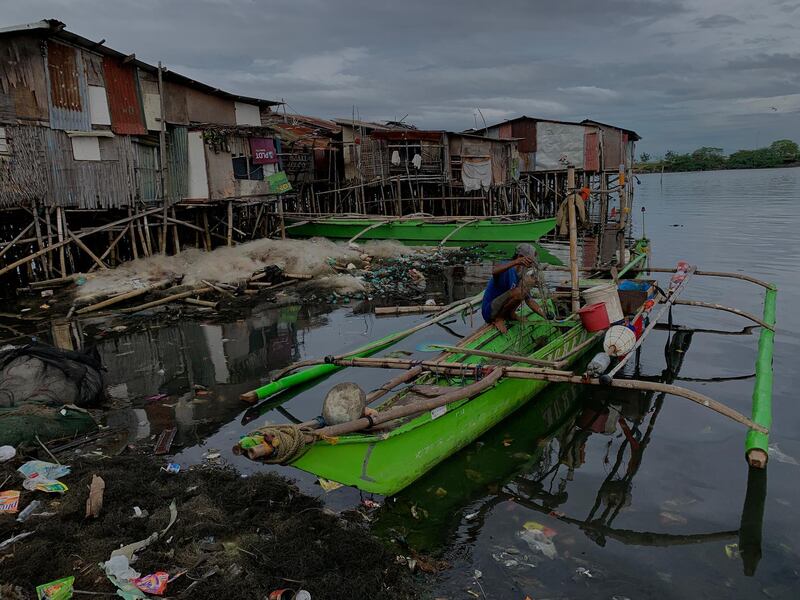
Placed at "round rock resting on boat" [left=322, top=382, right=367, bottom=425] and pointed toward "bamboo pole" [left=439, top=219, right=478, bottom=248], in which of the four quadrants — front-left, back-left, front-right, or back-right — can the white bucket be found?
front-right

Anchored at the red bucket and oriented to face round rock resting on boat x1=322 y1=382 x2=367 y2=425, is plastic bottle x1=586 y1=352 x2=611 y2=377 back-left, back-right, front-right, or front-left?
front-left

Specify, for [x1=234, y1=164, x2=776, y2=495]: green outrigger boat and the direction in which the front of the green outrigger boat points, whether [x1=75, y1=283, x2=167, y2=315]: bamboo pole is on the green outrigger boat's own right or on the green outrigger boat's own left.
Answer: on the green outrigger boat's own right

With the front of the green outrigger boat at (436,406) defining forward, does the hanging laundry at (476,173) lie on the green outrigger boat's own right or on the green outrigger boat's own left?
on the green outrigger boat's own right

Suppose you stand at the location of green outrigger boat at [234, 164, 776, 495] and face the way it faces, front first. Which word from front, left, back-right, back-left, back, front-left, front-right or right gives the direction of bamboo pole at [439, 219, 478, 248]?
back-right

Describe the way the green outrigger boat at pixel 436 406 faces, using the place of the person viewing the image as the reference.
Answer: facing the viewer and to the left of the viewer

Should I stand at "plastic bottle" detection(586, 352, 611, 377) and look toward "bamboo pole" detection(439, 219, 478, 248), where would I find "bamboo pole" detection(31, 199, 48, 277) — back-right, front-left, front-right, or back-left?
front-left

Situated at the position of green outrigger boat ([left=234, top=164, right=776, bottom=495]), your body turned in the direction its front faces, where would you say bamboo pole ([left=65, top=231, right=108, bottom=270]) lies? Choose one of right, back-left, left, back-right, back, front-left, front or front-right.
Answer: right
